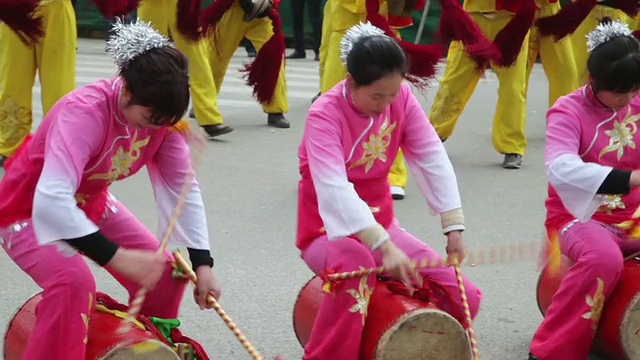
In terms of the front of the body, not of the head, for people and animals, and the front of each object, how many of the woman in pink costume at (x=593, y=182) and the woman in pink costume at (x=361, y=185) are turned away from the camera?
0

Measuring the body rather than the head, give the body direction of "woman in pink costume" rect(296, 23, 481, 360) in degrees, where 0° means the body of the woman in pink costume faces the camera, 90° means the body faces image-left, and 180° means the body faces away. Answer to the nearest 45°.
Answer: approximately 315°

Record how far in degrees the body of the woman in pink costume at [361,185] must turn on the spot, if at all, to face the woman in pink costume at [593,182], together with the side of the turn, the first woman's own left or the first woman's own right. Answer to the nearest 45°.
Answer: approximately 45° to the first woman's own left

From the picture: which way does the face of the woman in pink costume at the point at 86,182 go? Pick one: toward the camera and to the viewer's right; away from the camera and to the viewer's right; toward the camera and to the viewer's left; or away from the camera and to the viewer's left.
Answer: toward the camera and to the viewer's right

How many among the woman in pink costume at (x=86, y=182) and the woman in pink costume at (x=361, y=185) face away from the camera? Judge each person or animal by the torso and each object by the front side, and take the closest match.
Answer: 0

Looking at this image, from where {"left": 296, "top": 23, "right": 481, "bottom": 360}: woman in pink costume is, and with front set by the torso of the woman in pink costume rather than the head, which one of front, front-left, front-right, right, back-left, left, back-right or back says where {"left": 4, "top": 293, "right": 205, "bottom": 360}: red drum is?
right

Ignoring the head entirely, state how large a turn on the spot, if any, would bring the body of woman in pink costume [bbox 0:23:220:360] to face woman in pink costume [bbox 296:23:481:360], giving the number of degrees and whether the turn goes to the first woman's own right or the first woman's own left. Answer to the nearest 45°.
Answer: approximately 45° to the first woman's own left

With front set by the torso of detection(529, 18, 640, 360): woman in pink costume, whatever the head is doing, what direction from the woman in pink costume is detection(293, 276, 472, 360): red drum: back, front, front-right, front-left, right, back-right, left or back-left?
right

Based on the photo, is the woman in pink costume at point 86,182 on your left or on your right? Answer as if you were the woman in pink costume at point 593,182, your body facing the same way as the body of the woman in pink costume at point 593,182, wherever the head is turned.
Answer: on your right

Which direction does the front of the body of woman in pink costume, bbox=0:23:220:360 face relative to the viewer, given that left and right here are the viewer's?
facing the viewer and to the right of the viewer

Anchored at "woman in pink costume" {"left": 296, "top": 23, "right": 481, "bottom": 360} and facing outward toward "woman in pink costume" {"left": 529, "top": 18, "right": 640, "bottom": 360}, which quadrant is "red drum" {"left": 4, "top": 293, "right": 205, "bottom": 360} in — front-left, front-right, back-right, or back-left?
back-right

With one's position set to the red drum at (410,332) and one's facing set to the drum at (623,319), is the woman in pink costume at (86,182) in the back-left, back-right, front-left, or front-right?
back-left
